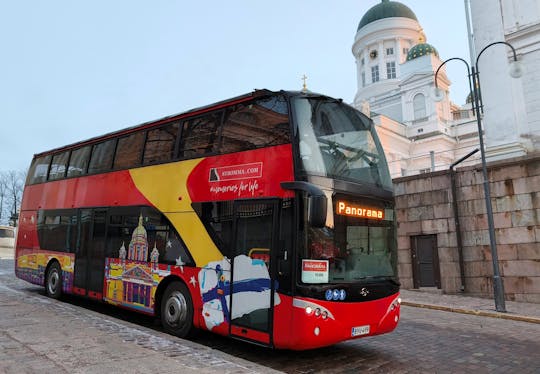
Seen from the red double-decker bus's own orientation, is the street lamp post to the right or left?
on its left
